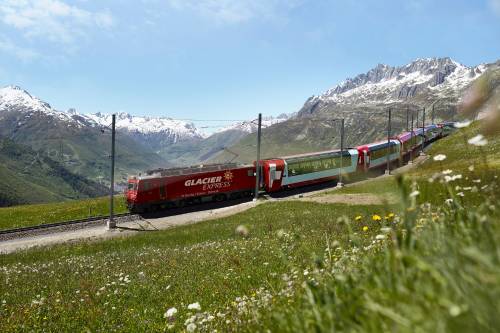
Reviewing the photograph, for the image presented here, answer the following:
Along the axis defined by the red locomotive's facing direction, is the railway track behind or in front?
in front

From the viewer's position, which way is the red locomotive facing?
facing the viewer and to the left of the viewer
